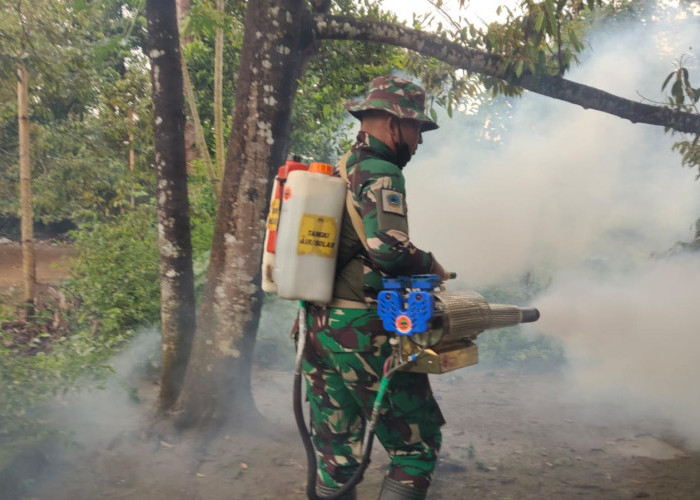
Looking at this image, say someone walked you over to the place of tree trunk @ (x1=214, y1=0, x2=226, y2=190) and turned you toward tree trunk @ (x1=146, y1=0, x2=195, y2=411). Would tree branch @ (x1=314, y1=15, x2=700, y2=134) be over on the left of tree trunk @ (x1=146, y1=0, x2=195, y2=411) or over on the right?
left

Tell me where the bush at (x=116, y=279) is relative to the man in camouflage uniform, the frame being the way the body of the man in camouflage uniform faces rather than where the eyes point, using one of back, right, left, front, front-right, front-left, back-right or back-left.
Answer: back-left

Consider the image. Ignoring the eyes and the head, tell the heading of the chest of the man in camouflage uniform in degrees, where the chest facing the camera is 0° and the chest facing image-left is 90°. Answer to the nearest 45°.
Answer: approximately 270°

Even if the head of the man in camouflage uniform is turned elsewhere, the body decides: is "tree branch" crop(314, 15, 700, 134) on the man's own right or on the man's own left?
on the man's own left

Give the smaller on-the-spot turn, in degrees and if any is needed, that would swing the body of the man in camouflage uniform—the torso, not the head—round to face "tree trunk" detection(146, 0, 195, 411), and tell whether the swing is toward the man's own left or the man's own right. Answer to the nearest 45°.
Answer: approximately 135° to the man's own left

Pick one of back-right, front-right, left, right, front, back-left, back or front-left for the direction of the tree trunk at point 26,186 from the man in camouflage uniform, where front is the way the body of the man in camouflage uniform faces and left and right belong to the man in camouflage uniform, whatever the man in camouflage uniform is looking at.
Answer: back-left

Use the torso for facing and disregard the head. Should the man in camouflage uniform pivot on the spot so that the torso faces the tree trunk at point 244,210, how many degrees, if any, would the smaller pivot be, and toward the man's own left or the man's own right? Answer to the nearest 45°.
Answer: approximately 135° to the man's own left

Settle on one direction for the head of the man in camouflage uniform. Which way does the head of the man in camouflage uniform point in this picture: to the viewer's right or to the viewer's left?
to the viewer's right
